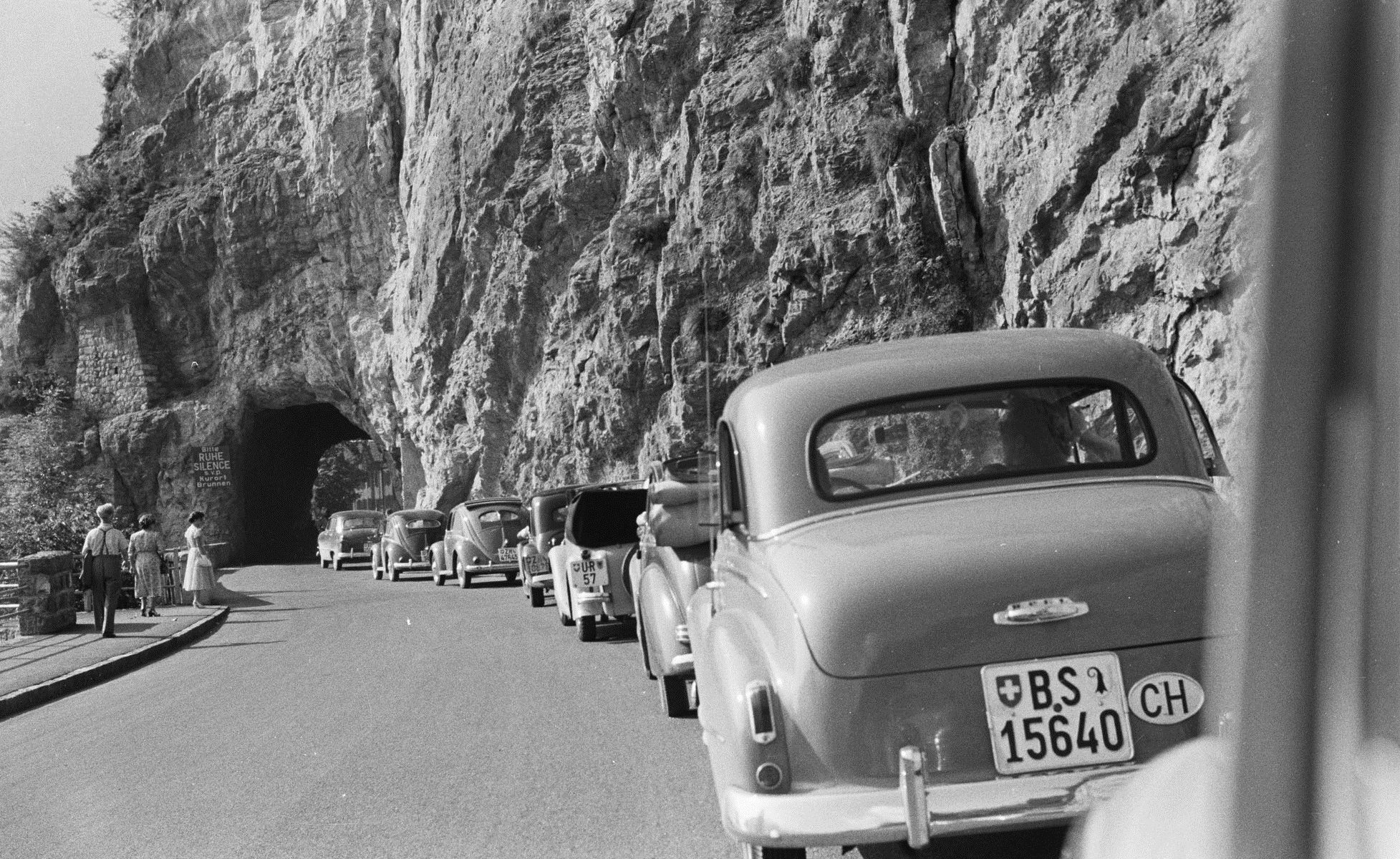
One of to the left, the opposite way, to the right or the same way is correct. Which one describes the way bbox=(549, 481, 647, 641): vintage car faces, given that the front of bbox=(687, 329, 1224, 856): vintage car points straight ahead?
the same way

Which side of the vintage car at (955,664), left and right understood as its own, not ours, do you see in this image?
back

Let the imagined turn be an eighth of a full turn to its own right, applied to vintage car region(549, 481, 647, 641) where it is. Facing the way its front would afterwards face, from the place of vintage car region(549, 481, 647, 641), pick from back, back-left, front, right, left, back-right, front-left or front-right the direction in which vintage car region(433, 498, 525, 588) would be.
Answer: front-left

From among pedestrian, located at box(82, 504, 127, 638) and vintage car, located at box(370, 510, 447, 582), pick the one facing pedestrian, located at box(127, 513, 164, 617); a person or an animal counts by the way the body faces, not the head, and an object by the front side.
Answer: pedestrian, located at box(82, 504, 127, 638)

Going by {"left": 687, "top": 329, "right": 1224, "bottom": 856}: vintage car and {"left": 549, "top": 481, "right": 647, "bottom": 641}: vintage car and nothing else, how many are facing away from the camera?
2

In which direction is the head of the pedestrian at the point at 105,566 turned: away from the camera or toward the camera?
away from the camera

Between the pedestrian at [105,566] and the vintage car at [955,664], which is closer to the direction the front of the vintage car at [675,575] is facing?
the pedestrian

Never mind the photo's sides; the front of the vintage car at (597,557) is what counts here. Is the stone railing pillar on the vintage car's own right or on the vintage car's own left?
on the vintage car's own left

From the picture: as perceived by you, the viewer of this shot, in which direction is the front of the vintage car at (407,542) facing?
facing away from the viewer and to the left of the viewer

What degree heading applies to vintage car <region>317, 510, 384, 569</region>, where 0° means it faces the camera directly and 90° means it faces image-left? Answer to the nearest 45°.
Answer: approximately 135°

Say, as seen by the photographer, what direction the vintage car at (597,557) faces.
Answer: facing away from the viewer

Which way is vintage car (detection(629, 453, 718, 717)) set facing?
away from the camera

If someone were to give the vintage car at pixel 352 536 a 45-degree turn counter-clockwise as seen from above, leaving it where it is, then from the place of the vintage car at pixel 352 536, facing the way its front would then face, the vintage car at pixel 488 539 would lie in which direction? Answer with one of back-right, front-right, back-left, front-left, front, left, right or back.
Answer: left

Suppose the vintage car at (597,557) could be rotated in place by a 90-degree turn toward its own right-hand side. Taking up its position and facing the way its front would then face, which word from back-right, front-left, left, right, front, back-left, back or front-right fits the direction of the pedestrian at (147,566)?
back-left

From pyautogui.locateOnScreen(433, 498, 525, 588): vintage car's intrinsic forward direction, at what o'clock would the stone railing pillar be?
The stone railing pillar is roughly at 9 o'clock from the vintage car.

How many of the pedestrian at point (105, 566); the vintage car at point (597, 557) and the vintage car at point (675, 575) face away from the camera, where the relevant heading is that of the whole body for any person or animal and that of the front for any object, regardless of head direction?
3

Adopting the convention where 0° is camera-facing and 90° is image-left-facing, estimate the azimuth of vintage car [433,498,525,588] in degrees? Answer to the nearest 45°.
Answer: approximately 135°

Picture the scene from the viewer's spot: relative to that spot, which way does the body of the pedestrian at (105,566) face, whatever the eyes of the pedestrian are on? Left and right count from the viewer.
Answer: facing away from the viewer

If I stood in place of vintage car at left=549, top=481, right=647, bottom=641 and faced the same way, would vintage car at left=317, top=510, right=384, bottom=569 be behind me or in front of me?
in front

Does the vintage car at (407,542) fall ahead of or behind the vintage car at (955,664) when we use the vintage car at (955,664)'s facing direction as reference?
ahead

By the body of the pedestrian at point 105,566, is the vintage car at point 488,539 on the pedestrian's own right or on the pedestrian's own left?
on the pedestrian's own right

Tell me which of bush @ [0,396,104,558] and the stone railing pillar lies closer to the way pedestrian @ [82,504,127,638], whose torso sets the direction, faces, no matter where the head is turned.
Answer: the bush
